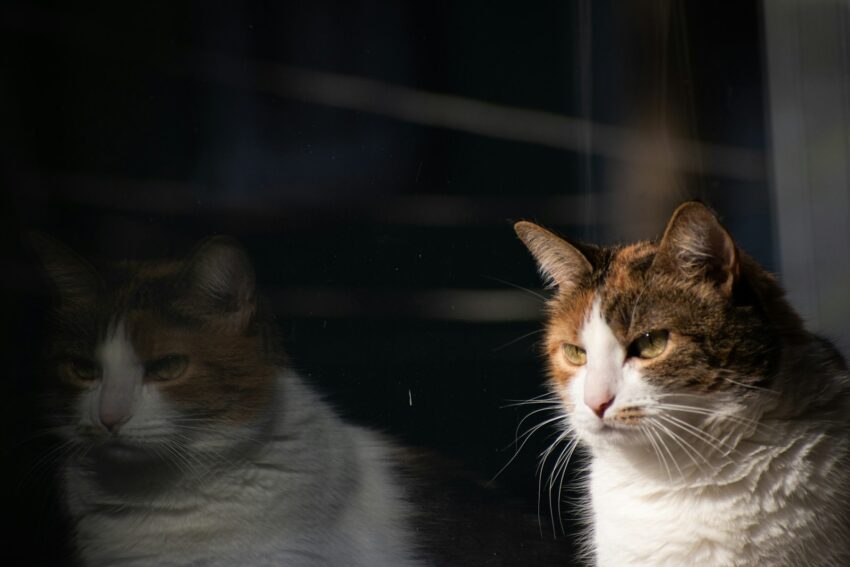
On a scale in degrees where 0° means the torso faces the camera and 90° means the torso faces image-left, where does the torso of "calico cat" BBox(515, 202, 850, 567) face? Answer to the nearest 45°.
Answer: approximately 45°
